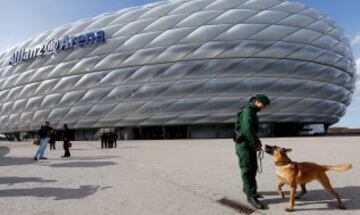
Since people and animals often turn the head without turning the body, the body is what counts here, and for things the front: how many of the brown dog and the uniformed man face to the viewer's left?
1

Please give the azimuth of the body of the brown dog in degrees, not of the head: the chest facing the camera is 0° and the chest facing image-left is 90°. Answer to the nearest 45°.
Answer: approximately 90°

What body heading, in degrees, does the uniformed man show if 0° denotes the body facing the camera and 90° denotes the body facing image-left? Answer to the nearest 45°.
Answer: approximately 270°

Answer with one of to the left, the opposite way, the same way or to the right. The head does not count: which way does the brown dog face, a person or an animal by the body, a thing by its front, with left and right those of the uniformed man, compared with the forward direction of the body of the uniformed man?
the opposite way

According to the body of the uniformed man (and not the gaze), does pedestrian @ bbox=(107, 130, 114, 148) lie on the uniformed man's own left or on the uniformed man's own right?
on the uniformed man's own left

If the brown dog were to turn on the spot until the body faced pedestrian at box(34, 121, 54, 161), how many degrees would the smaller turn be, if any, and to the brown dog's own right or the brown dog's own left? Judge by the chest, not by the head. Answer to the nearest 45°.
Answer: approximately 45° to the brown dog's own right

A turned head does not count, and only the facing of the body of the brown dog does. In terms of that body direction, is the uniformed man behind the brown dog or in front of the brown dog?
in front

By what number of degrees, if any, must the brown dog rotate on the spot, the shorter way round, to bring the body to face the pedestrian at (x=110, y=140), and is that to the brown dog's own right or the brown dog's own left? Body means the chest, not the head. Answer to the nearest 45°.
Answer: approximately 45° to the brown dog's own right

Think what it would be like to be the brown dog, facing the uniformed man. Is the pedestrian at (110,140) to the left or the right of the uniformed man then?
right

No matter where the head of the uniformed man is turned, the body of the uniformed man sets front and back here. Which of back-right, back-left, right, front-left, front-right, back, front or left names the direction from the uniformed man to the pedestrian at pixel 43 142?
back-left
